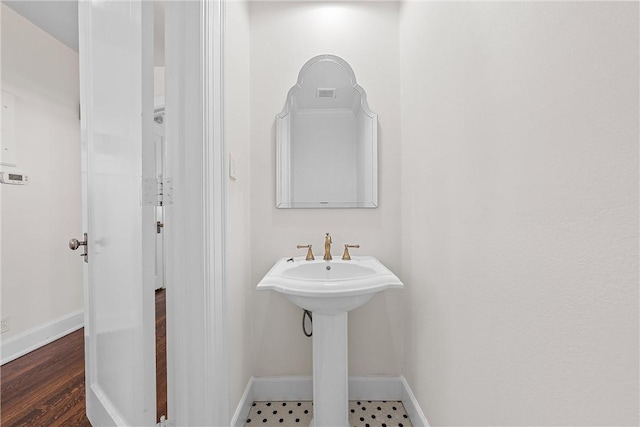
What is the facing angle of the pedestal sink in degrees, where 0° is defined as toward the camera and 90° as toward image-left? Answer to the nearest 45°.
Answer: approximately 0°

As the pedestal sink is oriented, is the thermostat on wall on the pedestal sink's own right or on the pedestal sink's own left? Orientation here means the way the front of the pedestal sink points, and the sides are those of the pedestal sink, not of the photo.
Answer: on the pedestal sink's own right
